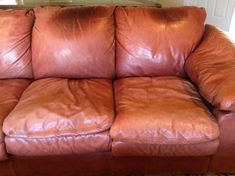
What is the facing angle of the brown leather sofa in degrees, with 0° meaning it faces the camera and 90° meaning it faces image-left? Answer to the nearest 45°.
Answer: approximately 0°
